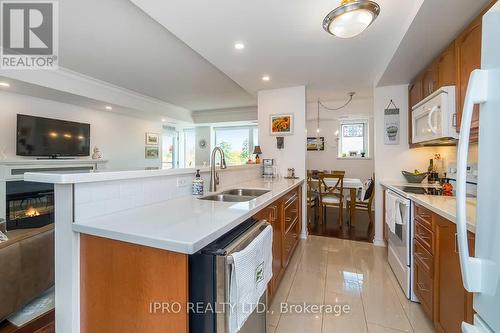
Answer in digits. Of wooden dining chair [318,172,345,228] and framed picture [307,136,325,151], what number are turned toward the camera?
1

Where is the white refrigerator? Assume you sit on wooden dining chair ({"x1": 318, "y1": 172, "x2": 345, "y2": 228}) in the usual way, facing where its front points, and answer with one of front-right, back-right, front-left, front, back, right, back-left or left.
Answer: back

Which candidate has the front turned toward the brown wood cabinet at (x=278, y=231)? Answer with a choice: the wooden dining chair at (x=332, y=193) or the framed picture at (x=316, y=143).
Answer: the framed picture

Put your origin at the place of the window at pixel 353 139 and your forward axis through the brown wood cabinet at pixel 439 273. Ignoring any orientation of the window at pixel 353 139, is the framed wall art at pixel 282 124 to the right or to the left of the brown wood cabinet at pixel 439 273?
right

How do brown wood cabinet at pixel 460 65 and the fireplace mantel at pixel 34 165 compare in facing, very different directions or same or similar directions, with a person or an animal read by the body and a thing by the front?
very different directions

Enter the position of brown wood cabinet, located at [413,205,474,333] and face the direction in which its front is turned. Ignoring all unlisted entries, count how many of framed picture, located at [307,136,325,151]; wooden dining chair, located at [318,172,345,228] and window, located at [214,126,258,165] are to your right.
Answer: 3

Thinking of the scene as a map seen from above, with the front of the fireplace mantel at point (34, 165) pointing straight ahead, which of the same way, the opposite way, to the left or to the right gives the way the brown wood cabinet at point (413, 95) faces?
the opposite way

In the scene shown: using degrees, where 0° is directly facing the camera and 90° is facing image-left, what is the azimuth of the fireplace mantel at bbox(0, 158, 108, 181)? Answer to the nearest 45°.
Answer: approximately 315°

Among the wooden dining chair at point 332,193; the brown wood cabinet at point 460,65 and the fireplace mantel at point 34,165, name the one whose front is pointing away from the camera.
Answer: the wooden dining chair

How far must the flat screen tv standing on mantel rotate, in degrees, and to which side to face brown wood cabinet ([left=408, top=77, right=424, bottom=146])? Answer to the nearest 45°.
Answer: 0° — it already faces it

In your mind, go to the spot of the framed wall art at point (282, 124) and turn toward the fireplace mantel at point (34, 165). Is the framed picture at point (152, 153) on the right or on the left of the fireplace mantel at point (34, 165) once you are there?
right

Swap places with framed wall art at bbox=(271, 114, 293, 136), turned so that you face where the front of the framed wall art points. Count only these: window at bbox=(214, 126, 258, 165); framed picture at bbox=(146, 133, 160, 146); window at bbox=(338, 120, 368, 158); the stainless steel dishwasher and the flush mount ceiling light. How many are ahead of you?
2

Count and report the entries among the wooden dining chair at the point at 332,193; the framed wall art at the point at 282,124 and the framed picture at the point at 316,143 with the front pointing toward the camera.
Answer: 2
